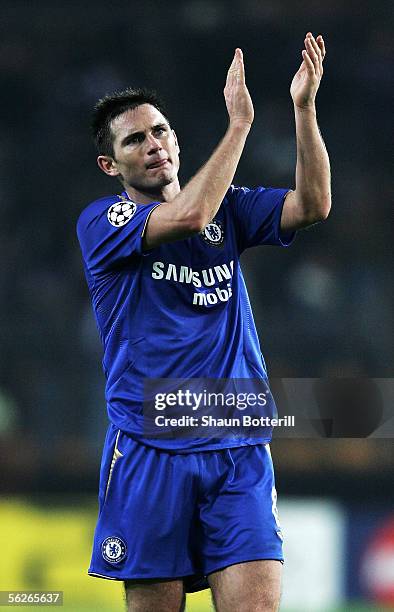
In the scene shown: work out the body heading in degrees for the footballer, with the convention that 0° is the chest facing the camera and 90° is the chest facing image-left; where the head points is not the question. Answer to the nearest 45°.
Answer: approximately 315°
